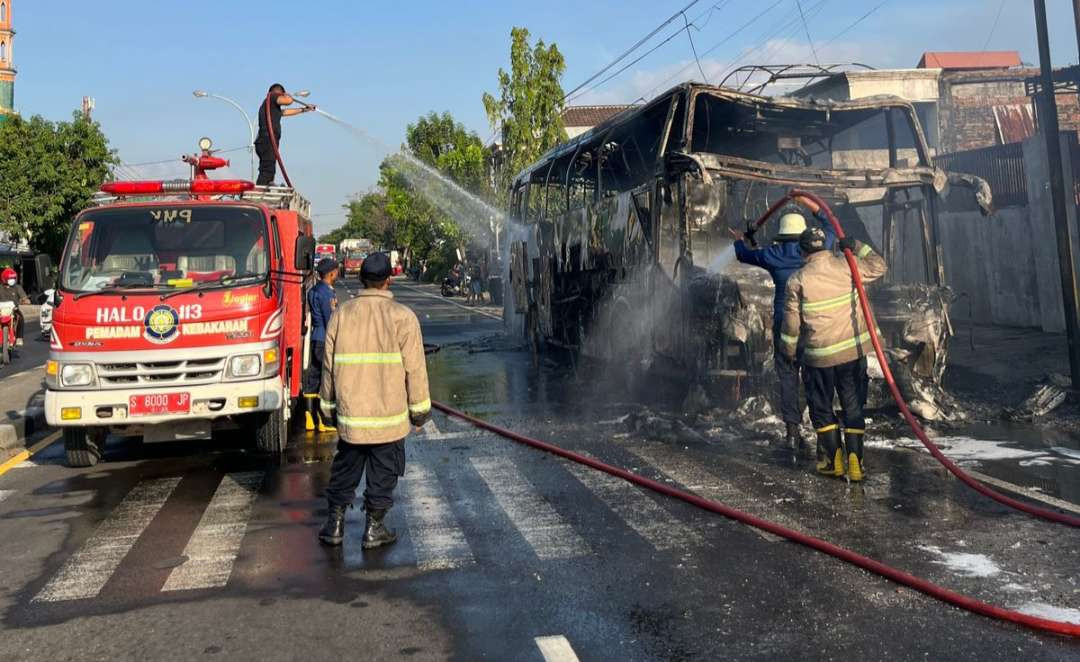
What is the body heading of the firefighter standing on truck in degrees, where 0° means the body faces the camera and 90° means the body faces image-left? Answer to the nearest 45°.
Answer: approximately 270°

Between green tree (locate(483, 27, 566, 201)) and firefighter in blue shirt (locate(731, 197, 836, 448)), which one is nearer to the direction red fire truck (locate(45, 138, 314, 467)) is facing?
the firefighter in blue shirt

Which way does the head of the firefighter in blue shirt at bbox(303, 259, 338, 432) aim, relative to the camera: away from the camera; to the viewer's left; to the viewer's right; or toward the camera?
to the viewer's right

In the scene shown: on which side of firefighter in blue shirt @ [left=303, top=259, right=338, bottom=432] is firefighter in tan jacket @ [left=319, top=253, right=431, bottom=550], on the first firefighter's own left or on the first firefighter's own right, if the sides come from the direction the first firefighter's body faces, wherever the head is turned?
on the first firefighter's own right

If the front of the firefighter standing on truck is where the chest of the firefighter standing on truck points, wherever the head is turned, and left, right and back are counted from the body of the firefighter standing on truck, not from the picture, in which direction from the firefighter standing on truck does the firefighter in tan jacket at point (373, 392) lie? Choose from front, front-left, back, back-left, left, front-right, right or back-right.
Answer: right

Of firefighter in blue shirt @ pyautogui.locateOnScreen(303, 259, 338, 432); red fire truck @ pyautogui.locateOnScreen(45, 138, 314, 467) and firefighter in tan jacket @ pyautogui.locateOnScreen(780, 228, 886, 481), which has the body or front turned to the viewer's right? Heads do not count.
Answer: the firefighter in blue shirt

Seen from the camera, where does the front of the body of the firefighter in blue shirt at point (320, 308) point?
to the viewer's right

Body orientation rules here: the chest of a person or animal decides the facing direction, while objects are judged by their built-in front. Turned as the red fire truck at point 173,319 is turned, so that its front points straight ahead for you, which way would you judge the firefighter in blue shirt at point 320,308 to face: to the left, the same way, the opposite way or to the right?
to the left

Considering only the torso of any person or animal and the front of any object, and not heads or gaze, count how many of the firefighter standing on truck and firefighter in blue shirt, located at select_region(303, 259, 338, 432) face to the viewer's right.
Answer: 2

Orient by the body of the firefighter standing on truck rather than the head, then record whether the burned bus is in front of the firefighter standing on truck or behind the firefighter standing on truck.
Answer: in front

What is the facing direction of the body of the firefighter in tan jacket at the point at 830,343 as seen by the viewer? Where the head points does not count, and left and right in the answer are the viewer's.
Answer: facing away from the viewer

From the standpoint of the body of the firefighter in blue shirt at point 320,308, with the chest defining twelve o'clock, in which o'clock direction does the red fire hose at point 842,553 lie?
The red fire hose is roughly at 2 o'clock from the firefighter in blue shirt.

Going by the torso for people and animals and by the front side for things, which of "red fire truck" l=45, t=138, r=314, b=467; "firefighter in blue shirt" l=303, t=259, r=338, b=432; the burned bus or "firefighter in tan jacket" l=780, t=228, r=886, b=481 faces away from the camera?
the firefighter in tan jacket
